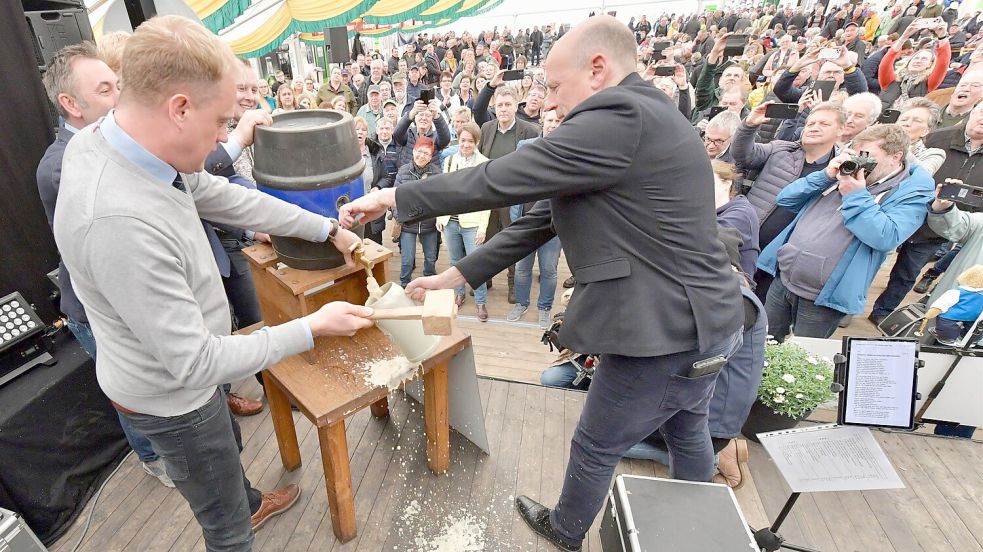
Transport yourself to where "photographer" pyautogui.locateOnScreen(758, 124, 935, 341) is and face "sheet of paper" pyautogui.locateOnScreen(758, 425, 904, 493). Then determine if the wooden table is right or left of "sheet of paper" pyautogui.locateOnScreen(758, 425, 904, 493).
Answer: right

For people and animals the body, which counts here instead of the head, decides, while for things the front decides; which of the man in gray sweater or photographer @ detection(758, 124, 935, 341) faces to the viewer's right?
the man in gray sweater

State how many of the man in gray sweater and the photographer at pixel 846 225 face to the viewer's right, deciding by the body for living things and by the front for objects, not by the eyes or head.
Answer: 1

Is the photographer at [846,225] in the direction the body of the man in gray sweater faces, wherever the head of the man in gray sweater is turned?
yes

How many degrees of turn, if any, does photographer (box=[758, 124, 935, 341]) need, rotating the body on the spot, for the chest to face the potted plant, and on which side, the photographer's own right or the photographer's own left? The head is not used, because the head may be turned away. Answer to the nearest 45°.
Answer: approximately 45° to the photographer's own left

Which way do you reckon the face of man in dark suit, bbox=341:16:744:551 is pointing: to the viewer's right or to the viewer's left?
to the viewer's left

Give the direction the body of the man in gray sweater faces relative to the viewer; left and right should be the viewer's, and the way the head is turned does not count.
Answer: facing to the right of the viewer

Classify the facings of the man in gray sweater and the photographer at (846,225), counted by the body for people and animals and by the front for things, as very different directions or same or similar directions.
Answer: very different directions

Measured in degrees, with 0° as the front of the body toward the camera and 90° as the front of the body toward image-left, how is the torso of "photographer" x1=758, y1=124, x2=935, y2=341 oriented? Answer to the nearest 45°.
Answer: approximately 45°
